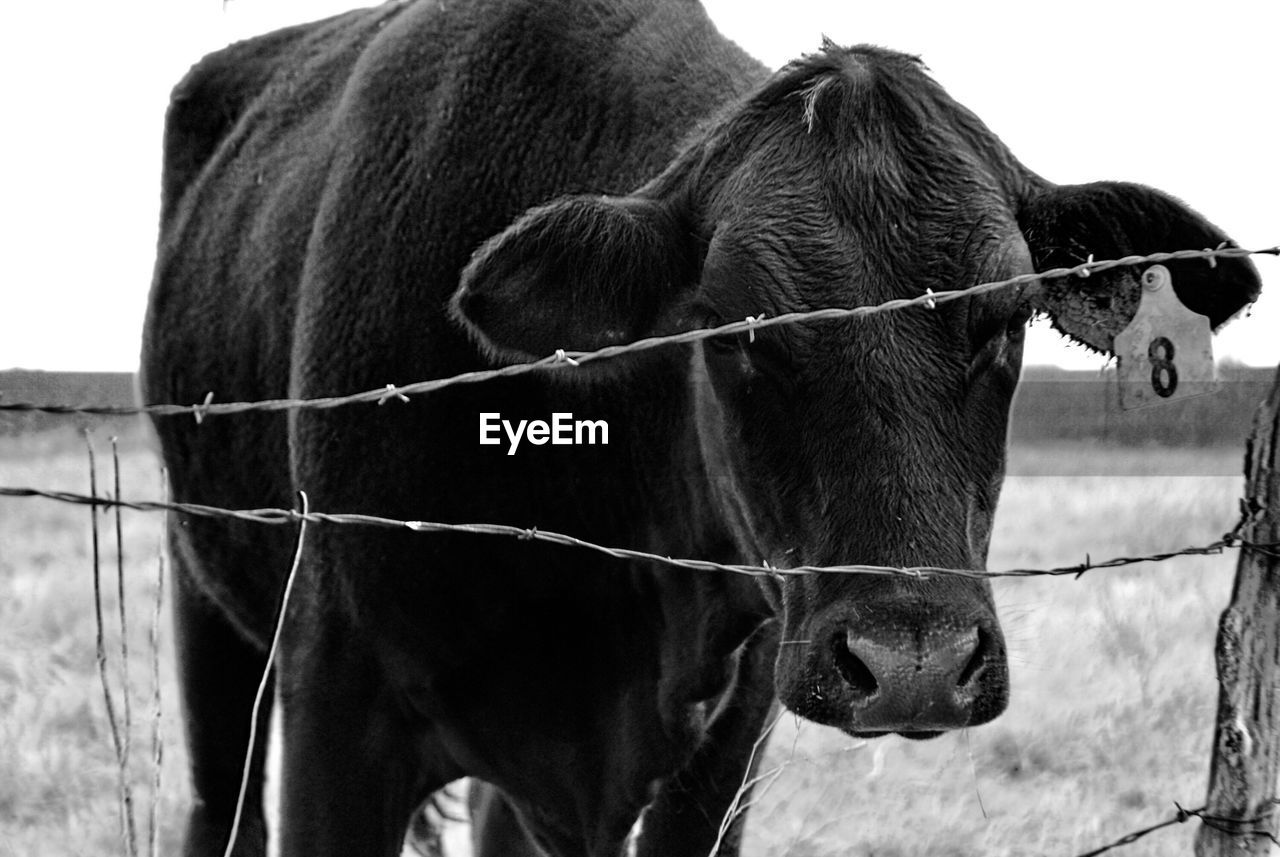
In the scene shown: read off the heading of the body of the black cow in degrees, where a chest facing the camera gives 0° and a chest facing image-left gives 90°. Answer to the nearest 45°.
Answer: approximately 315°
